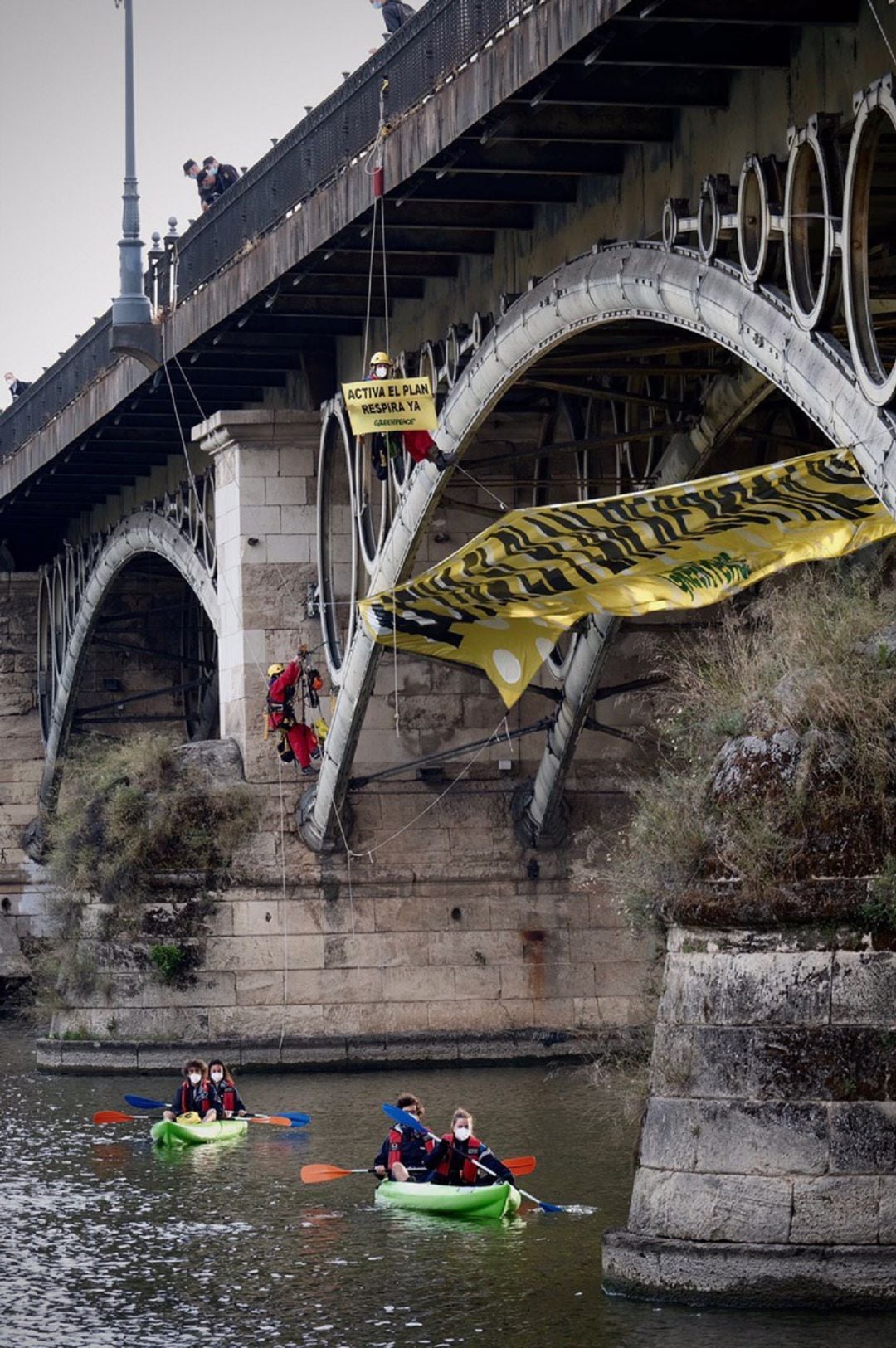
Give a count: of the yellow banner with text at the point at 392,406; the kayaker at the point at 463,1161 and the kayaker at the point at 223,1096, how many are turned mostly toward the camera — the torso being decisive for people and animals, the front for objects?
3

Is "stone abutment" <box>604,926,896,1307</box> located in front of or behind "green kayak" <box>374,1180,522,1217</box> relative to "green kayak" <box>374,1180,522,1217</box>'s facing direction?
in front
